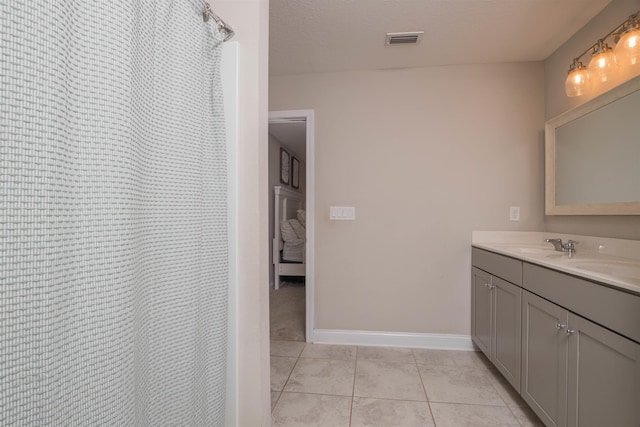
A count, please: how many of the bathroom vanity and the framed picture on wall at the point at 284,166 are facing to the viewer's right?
1

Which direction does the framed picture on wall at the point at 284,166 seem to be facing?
to the viewer's right

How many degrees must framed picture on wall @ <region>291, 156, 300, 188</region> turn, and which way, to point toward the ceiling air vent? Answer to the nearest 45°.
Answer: approximately 90° to its right

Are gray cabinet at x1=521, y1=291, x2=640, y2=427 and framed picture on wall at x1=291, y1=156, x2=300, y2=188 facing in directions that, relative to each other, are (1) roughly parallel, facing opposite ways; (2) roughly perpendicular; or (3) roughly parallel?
roughly parallel, facing opposite ways

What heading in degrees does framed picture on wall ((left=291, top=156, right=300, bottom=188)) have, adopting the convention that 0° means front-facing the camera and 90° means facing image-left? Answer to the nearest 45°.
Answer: approximately 270°

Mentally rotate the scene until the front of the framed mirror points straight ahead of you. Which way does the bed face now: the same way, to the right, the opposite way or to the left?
the opposite way

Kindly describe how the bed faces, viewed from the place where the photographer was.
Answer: facing to the right of the viewer

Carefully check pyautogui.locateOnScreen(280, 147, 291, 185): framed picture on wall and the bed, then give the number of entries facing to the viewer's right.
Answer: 2

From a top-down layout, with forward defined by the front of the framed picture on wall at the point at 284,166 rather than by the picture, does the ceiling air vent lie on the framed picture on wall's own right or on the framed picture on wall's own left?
on the framed picture on wall's own right

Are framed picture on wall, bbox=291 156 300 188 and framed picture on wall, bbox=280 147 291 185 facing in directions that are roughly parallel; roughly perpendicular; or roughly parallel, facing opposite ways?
roughly parallel

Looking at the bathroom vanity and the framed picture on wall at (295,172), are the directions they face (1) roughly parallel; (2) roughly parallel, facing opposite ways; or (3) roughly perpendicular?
roughly parallel, facing opposite ways
